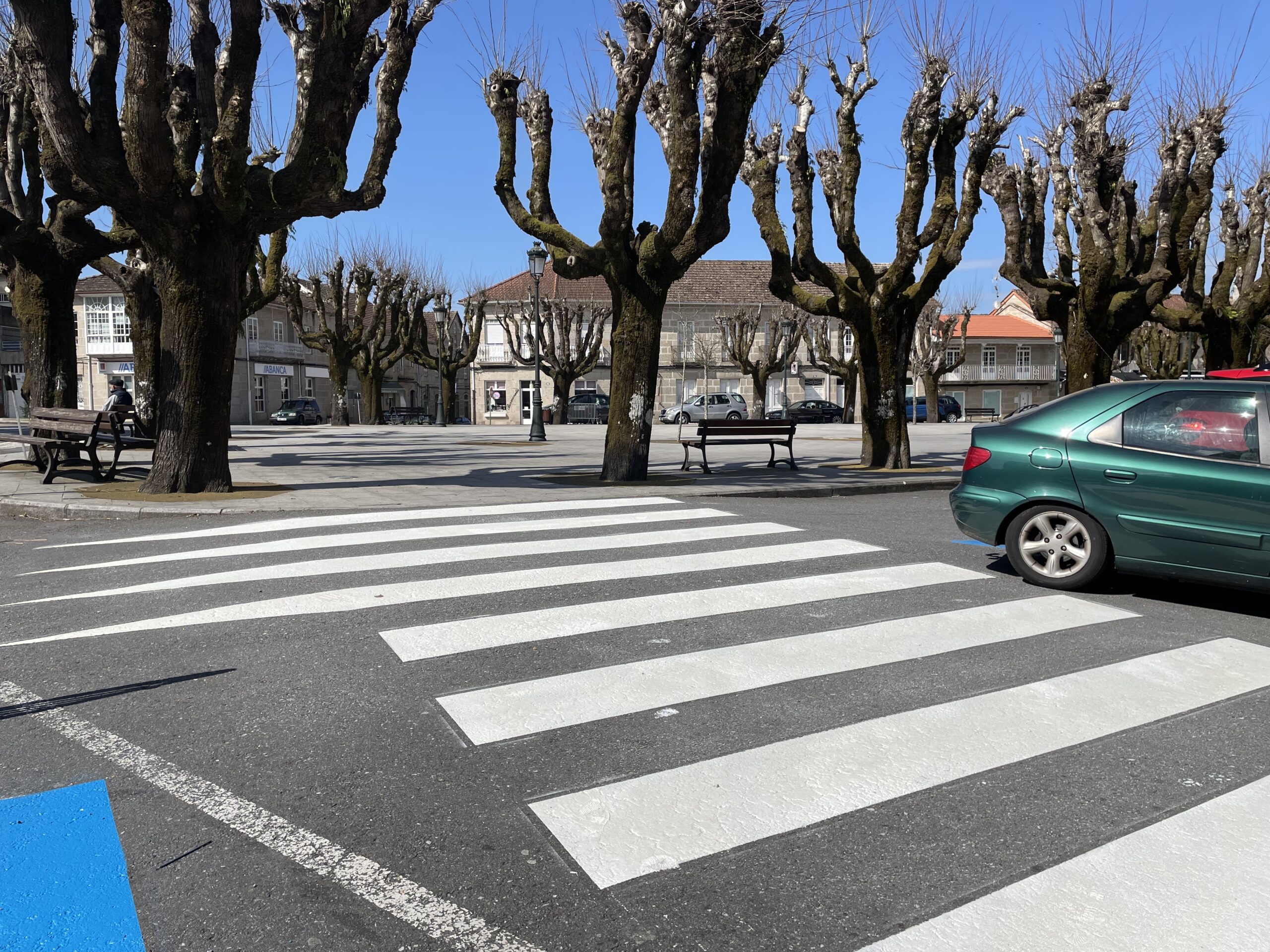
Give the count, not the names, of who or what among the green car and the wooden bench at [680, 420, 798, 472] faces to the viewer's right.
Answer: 1

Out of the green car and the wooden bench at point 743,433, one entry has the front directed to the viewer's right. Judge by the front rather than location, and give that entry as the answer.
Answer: the green car

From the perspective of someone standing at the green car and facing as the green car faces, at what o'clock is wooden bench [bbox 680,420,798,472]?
The wooden bench is roughly at 8 o'clock from the green car.

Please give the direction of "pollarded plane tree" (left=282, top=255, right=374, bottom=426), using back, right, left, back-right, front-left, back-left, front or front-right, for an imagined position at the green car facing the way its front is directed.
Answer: back-left

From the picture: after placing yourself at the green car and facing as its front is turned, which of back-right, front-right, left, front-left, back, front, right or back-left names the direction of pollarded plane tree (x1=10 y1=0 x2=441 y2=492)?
back

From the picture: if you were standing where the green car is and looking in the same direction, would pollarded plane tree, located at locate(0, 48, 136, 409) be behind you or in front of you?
behind

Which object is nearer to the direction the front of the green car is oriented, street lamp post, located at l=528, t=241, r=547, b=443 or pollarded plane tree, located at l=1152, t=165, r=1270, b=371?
the pollarded plane tree

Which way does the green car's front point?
to the viewer's right
